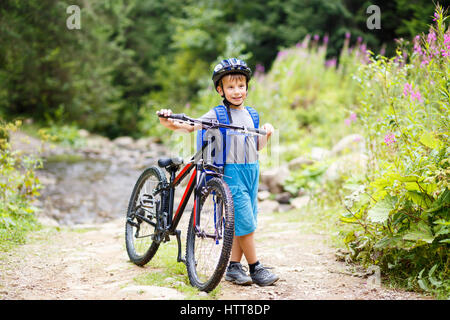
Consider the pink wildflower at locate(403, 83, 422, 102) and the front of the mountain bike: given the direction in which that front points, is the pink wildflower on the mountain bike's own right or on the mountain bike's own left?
on the mountain bike's own left

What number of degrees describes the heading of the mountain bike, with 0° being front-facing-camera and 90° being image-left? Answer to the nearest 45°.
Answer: approximately 315°

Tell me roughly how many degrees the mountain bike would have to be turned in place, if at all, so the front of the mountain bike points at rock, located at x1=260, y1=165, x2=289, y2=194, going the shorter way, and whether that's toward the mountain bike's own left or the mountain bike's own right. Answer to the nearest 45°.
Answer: approximately 135° to the mountain bike's own left

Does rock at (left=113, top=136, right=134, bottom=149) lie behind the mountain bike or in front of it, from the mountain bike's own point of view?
behind

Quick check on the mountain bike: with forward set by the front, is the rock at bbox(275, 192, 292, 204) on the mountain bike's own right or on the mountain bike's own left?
on the mountain bike's own left

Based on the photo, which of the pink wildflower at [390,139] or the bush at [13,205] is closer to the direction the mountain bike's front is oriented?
the pink wildflower

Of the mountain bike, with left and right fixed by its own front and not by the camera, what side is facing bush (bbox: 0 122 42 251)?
back

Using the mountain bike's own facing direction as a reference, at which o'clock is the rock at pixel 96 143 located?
The rock is roughly at 7 o'clock from the mountain bike.

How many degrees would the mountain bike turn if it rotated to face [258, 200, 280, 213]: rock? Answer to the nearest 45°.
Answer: approximately 135° to its left
